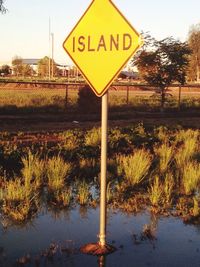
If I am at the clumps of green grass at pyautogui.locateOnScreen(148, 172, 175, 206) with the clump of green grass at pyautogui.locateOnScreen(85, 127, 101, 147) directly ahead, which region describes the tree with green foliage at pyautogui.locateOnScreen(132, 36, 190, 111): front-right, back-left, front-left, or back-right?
front-right

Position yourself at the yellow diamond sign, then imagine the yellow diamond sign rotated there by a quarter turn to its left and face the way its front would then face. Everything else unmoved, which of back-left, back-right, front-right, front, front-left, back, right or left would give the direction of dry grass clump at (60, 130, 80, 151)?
back-left

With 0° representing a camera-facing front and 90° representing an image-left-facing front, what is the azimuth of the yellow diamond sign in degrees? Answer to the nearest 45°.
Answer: approximately 45°

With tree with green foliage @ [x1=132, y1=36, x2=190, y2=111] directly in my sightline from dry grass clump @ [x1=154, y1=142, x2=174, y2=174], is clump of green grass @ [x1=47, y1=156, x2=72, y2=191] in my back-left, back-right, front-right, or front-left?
back-left

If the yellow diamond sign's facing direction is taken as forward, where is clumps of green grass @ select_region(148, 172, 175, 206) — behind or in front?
behind

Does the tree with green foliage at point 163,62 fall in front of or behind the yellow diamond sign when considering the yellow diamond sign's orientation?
behind
